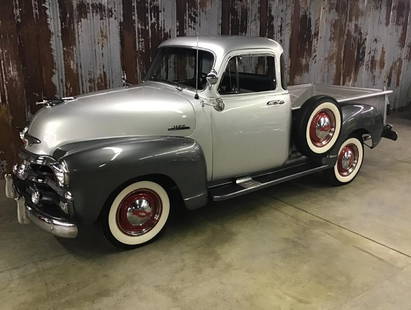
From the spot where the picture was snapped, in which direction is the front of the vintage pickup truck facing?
facing the viewer and to the left of the viewer
